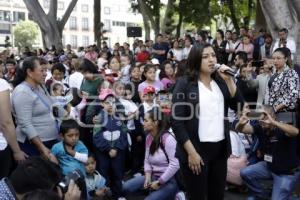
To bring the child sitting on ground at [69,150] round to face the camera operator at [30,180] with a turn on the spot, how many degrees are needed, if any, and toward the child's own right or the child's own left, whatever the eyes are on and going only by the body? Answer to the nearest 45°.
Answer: approximately 45° to the child's own right

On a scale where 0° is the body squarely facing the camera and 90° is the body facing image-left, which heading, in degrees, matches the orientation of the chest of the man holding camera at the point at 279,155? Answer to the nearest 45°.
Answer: approximately 45°

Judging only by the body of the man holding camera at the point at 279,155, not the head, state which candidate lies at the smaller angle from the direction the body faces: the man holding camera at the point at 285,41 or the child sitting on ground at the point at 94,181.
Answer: the child sitting on ground

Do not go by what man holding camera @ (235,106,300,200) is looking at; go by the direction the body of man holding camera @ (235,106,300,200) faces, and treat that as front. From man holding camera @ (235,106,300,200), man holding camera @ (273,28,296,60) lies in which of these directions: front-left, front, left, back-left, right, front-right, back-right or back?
back-right

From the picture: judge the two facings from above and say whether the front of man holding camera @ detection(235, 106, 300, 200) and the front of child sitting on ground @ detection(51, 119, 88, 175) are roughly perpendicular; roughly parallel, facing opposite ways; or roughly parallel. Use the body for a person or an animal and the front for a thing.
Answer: roughly perpendicular

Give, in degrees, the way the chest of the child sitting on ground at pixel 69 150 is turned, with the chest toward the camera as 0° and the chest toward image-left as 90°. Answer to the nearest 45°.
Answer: approximately 315°
